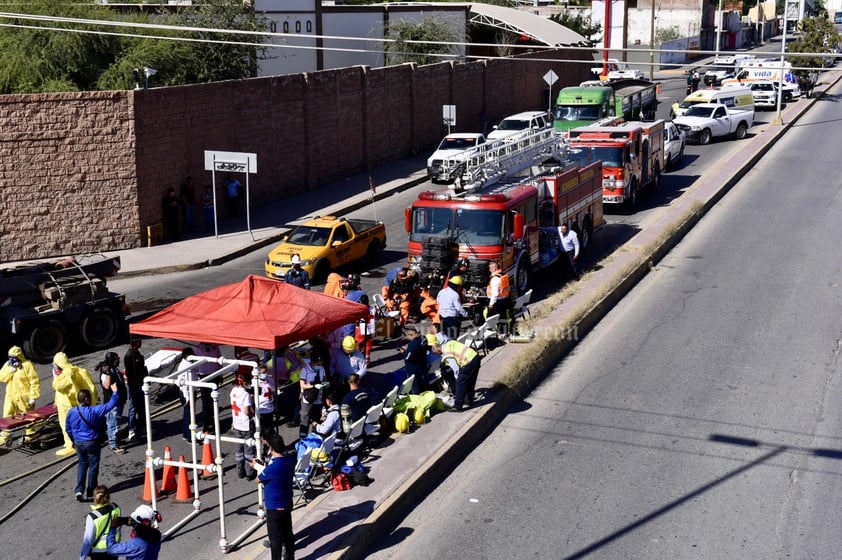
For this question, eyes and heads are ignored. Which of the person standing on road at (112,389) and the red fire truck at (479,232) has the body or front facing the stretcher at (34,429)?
the red fire truck

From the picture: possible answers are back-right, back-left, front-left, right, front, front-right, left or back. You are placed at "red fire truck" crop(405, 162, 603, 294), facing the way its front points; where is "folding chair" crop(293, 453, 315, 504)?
front-left

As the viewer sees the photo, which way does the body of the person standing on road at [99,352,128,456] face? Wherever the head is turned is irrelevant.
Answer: to the viewer's right

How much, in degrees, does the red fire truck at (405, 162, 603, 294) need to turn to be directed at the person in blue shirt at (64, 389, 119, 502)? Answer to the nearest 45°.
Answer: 0° — it already faces them

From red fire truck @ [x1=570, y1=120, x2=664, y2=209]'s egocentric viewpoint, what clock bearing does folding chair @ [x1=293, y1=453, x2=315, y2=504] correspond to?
The folding chair is roughly at 11 o'clock from the red fire truck.

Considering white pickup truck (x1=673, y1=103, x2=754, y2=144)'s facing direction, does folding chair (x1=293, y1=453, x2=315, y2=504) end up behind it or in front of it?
in front

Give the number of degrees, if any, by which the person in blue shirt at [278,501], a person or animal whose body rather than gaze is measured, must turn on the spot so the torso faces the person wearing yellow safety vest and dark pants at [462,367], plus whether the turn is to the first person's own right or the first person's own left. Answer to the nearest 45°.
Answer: approximately 90° to the first person's own right

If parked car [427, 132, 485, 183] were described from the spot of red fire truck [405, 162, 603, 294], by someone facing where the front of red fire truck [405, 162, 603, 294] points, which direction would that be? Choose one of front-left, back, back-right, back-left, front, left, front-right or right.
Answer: back-right

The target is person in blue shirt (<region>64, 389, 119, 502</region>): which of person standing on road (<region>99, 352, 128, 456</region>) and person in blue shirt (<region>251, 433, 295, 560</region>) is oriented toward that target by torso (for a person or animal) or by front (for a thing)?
person in blue shirt (<region>251, 433, 295, 560</region>)

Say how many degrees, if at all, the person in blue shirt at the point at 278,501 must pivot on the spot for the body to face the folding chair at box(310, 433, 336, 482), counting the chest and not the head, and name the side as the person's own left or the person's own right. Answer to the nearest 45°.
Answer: approximately 45° to the person's own right

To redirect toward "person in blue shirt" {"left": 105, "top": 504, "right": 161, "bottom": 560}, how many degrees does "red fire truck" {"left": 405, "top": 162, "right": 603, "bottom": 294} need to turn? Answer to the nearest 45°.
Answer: approximately 45° to its left

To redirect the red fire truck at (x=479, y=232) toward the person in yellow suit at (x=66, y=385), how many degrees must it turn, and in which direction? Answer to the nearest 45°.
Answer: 0° — it already faces them

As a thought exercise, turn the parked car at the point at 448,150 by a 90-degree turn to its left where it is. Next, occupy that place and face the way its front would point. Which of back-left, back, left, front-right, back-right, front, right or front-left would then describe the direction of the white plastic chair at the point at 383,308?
front-right

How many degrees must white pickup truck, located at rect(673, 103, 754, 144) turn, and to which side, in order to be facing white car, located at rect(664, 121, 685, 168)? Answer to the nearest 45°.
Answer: approximately 45° to its left
